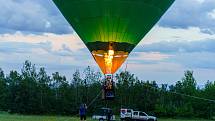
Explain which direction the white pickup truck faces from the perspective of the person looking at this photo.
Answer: facing to the right of the viewer
